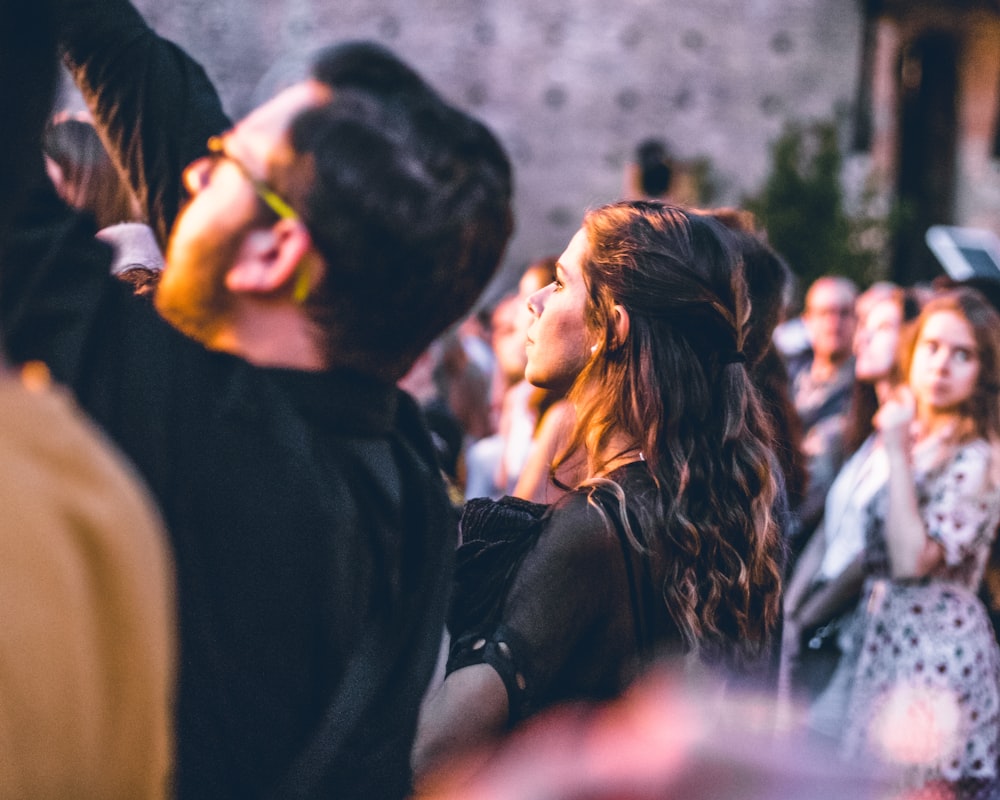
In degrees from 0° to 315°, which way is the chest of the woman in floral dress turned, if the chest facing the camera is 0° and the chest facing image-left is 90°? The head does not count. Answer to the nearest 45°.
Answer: approximately 45°

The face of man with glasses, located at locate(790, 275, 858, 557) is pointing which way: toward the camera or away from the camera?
toward the camera

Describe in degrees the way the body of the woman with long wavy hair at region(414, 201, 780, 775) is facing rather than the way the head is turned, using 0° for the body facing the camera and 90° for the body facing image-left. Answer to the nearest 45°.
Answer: approximately 90°

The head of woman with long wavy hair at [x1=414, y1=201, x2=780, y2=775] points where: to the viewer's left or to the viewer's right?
to the viewer's left

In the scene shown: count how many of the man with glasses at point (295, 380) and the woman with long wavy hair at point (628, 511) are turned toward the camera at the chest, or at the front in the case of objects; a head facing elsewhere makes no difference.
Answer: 0

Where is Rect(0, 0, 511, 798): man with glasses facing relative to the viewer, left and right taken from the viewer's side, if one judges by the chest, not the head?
facing away from the viewer and to the left of the viewer

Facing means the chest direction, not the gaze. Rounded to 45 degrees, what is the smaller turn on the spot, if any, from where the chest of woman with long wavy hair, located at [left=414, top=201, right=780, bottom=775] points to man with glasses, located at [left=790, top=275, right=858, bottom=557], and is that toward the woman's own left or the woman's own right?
approximately 90° to the woman's own right

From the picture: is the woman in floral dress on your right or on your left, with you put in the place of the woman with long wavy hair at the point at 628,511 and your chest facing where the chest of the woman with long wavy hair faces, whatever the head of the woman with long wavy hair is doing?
on your right

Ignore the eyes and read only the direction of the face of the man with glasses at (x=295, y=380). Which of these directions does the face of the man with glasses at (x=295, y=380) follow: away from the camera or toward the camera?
away from the camera

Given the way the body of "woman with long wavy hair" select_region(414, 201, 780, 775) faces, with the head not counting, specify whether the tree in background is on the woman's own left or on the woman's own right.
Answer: on the woman's own right
